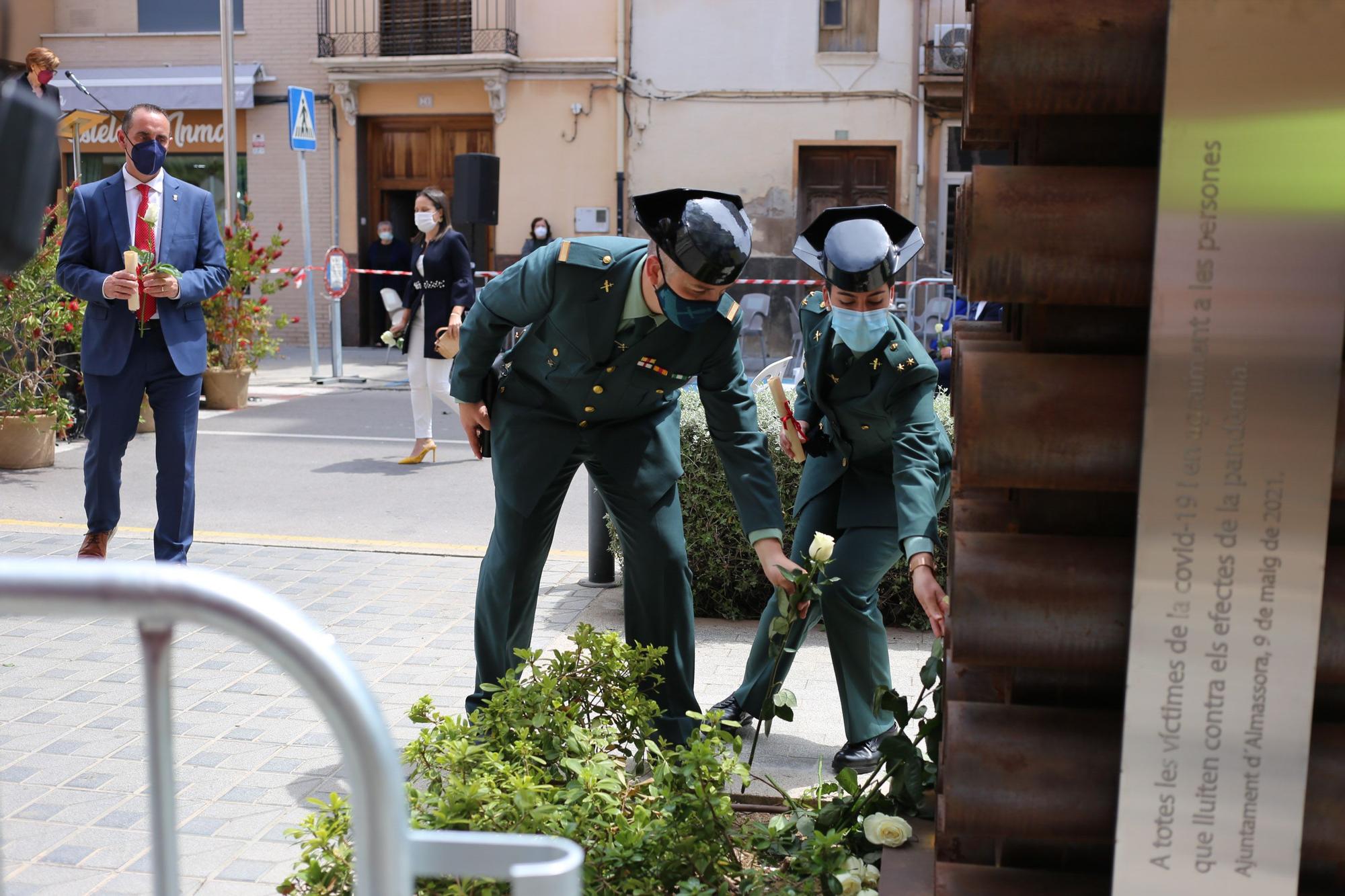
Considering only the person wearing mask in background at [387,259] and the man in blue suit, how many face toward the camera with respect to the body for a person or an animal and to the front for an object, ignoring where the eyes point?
2

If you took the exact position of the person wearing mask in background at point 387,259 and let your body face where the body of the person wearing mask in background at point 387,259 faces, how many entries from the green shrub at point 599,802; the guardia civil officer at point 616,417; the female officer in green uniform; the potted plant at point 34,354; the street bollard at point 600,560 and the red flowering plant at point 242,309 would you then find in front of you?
6

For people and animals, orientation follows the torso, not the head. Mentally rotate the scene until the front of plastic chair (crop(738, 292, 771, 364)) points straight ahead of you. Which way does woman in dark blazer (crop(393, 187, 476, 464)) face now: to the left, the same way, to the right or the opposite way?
the same way

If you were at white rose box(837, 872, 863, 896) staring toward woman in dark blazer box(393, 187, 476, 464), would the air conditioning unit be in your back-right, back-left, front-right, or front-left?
front-right

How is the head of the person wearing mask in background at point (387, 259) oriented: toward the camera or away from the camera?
toward the camera

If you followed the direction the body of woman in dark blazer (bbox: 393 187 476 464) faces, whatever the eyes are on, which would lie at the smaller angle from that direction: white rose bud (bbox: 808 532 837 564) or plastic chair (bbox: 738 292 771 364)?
the white rose bud

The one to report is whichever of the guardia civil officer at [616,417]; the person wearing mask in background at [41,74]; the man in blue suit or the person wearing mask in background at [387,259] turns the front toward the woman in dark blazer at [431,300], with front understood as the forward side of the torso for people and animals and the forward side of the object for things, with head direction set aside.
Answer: the person wearing mask in background at [387,259]

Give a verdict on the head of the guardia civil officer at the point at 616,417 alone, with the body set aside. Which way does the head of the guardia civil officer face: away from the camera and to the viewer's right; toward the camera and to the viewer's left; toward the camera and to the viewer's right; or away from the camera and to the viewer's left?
toward the camera and to the viewer's right

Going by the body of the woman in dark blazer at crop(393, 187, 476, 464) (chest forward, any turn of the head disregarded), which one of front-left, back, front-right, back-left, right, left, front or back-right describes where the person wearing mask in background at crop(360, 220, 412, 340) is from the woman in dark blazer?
back-right

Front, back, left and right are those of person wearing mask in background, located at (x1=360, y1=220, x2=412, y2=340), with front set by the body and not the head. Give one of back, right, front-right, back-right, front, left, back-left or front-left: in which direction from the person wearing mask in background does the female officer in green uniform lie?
front

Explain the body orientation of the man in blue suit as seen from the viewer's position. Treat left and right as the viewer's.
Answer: facing the viewer

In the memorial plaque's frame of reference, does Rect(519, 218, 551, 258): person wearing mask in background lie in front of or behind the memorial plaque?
behind

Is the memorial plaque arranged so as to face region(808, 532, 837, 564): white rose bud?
no

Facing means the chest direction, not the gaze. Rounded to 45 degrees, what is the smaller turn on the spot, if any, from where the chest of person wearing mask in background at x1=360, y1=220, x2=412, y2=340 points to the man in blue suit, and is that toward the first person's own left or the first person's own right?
0° — they already face them
